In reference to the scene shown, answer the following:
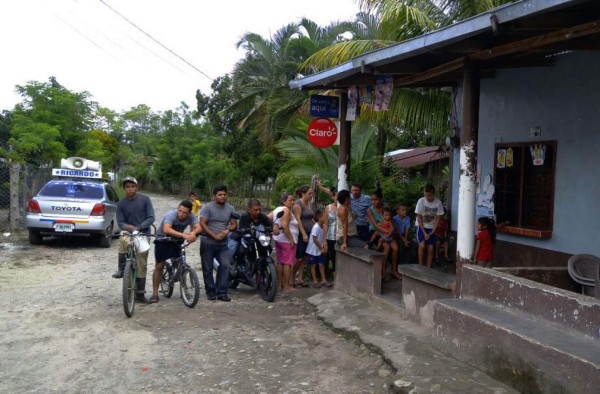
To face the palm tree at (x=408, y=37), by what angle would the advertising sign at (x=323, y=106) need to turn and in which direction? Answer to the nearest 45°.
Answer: approximately 135° to its left

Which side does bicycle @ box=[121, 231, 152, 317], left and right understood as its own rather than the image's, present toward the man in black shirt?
left

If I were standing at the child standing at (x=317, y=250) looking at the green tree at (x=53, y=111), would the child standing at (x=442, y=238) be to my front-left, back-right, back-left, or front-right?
back-right

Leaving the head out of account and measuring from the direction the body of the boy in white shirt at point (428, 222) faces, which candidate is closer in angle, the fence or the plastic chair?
the plastic chair

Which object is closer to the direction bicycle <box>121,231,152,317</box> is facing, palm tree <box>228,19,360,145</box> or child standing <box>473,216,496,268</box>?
the child standing
